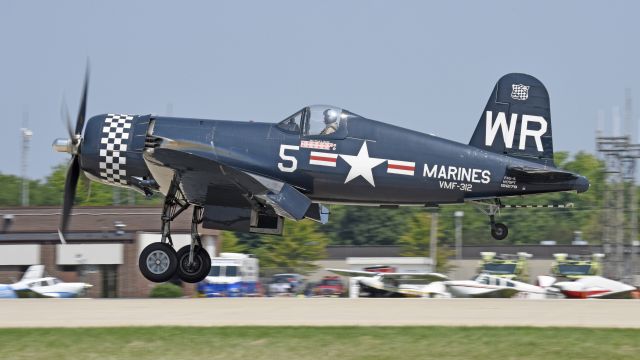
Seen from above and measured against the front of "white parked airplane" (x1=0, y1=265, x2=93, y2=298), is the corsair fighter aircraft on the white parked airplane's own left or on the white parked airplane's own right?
on the white parked airplane's own right

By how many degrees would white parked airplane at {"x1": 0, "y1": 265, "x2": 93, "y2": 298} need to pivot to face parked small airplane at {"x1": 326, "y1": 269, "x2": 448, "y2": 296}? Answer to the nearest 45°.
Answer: approximately 45° to its right

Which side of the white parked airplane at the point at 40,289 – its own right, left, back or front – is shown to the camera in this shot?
right

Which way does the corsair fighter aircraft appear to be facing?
to the viewer's left

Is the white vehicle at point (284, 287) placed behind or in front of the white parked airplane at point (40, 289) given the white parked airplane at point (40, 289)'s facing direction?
in front

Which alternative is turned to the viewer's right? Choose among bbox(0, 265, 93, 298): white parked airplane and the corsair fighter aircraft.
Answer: the white parked airplane

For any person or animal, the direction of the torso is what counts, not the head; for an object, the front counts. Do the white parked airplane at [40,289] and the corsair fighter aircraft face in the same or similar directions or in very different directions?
very different directions

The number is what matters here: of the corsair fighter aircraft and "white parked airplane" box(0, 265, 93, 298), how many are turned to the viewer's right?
1

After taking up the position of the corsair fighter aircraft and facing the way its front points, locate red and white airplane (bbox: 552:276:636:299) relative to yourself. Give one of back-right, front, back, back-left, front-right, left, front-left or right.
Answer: back-right
